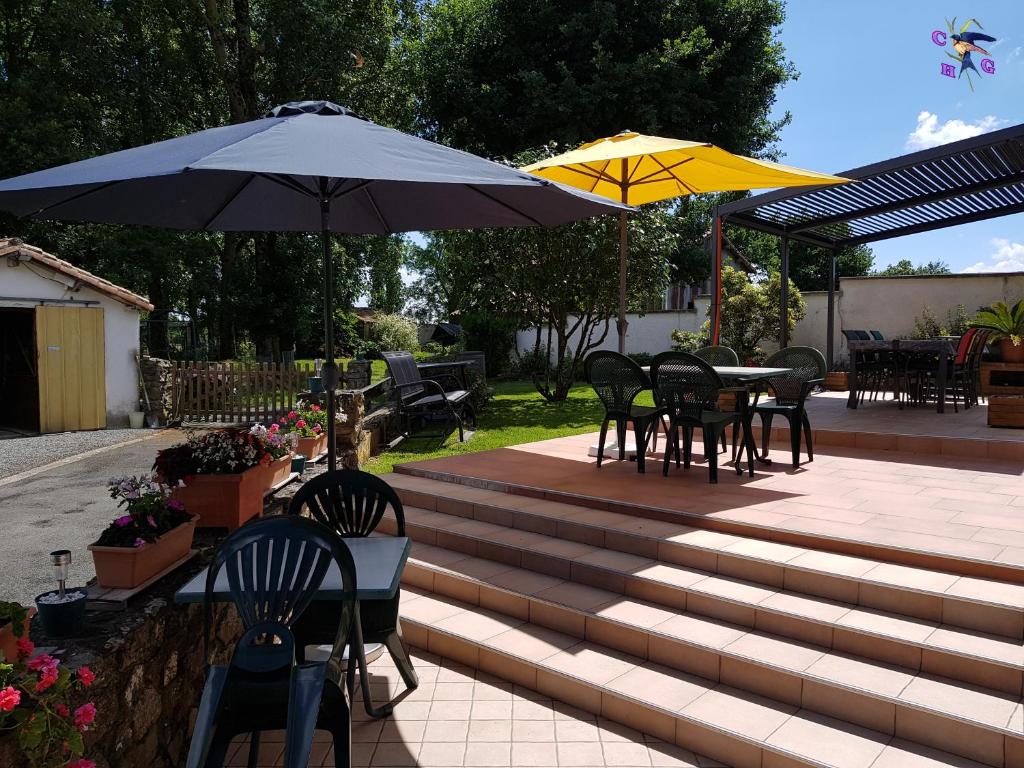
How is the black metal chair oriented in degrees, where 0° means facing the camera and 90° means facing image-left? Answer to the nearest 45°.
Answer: approximately 315°

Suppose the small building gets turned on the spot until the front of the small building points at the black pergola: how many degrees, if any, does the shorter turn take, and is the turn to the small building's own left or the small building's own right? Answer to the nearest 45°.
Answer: approximately 45° to the small building's own left

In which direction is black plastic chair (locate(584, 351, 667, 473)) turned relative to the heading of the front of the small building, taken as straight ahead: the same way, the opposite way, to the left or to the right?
to the left

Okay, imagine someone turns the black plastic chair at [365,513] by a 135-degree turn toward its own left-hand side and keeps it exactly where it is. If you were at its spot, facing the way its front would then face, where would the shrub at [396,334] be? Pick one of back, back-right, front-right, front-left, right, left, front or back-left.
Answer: front-left

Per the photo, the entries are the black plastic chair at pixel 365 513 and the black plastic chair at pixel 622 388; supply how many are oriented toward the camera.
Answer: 1

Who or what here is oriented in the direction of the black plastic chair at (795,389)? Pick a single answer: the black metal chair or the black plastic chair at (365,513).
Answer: the black metal chair

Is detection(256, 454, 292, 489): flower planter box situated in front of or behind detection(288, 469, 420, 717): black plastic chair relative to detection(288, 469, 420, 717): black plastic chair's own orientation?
behind

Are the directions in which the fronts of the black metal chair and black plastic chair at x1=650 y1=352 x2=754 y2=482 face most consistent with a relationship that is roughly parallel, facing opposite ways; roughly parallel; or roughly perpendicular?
roughly perpendicular

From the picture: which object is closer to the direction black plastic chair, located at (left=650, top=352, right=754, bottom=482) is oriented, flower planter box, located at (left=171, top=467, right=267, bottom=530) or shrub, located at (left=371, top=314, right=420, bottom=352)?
the shrub
